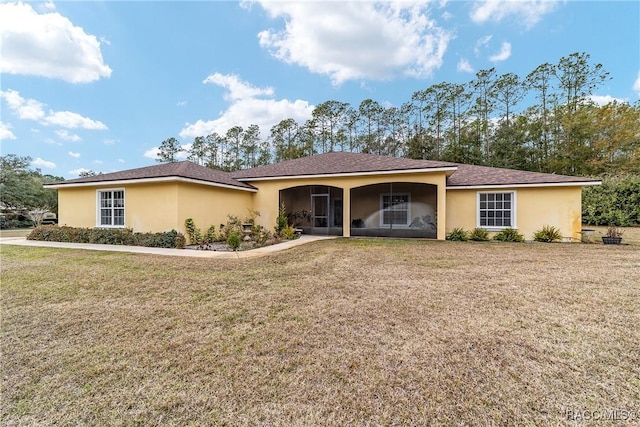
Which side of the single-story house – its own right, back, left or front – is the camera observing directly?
front

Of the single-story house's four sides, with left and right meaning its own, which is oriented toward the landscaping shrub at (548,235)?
left

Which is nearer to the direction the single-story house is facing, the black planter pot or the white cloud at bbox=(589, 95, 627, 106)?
the black planter pot

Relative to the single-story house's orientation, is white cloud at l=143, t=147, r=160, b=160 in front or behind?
behind

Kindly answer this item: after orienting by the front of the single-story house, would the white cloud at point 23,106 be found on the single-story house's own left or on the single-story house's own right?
on the single-story house's own right

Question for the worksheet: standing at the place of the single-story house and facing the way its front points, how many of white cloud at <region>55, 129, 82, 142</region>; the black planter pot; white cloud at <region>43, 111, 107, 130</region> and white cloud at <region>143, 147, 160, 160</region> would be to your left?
1

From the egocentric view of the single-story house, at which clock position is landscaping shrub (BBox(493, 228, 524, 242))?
The landscaping shrub is roughly at 9 o'clock from the single-story house.

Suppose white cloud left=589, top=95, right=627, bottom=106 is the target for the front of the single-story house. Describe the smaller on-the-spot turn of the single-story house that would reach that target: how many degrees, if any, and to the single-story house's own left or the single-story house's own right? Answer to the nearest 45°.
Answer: approximately 135° to the single-story house's own left

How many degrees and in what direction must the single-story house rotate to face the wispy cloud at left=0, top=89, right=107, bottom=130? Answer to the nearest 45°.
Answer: approximately 90° to its right

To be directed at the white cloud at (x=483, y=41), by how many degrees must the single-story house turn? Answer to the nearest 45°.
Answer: approximately 135° to its left

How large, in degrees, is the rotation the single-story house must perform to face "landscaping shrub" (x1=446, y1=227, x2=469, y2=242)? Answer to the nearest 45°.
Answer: approximately 90° to its left
